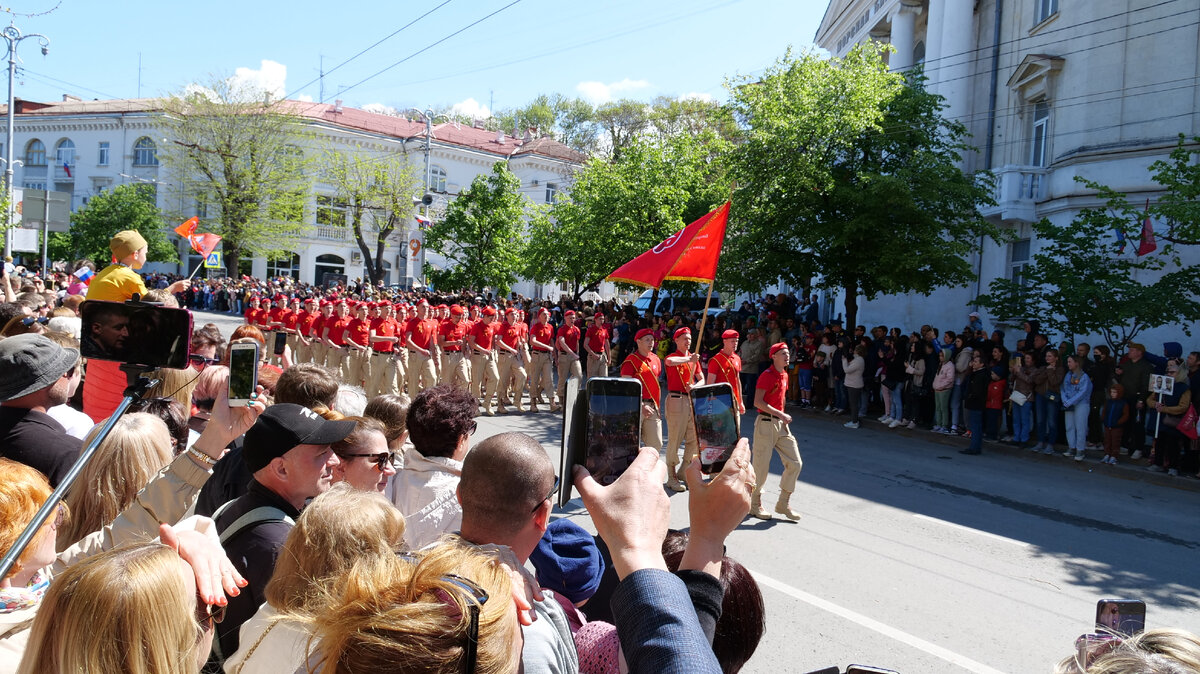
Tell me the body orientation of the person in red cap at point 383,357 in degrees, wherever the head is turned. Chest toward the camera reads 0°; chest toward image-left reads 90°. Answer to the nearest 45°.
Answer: approximately 315°

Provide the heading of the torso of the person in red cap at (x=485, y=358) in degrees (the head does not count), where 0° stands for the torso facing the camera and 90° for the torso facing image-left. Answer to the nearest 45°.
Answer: approximately 315°

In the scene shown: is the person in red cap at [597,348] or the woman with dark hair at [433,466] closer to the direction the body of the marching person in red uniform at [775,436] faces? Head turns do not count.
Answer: the woman with dark hair

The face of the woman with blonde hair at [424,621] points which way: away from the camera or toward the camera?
away from the camera

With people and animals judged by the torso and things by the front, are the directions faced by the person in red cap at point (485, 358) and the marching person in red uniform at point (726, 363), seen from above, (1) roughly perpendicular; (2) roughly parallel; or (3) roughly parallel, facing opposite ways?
roughly parallel

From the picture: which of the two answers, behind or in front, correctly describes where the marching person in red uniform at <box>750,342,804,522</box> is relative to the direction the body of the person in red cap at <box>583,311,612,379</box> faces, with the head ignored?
in front

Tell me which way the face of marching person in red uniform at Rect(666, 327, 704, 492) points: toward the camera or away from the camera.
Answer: toward the camera

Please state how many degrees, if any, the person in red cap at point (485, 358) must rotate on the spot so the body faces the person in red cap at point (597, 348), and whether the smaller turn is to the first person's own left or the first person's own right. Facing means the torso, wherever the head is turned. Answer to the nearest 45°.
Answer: approximately 45° to the first person's own left

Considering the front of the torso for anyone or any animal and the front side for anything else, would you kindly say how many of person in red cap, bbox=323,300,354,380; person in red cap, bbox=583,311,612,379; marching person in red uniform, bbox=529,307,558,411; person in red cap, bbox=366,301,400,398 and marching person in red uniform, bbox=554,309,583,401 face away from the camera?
0

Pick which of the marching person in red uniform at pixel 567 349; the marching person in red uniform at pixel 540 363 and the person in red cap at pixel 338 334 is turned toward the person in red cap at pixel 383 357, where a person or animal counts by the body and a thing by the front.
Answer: the person in red cap at pixel 338 334

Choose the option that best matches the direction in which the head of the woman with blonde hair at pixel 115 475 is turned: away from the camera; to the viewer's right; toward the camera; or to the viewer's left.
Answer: away from the camera

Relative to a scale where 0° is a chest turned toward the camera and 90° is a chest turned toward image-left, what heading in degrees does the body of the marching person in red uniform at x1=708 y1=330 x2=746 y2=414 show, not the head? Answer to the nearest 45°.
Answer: approximately 315°

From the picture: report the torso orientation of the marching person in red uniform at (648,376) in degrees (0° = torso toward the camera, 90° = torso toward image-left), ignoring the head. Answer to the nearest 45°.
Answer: approximately 315°

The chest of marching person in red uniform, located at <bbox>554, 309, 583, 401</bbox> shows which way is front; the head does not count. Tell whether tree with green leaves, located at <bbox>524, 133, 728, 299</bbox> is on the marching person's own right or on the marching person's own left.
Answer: on the marching person's own left

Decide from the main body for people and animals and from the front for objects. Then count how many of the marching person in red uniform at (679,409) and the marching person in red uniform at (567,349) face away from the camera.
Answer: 0

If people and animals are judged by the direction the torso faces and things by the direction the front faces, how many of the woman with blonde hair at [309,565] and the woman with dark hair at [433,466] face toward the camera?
0

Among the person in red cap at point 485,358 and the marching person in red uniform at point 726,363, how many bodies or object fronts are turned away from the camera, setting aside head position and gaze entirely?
0

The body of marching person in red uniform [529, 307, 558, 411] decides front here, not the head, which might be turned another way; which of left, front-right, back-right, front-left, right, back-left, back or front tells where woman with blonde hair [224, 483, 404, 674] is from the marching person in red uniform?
front-right

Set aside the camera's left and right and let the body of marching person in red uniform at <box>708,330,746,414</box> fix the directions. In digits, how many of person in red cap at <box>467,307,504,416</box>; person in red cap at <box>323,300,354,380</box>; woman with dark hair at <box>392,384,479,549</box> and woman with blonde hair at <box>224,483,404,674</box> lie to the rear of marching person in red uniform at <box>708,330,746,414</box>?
2

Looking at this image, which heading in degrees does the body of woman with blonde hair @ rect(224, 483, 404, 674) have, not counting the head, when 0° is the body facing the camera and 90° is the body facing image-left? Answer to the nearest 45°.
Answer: approximately 225°

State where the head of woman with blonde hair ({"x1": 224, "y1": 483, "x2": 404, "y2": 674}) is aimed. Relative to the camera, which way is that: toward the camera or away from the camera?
away from the camera

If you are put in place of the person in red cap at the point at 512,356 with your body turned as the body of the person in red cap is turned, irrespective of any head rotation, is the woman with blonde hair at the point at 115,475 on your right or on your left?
on your right
